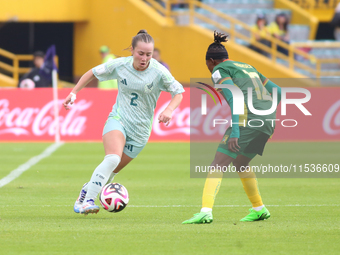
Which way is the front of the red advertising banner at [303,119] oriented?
toward the camera

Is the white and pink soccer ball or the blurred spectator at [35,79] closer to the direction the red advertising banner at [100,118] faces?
the white and pink soccer ball

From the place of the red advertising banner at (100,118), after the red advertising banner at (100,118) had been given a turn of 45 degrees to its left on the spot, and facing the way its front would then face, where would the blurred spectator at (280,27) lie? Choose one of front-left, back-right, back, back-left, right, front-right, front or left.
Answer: left

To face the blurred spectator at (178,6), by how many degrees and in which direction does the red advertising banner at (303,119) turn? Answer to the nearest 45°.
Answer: approximately 135° to its right

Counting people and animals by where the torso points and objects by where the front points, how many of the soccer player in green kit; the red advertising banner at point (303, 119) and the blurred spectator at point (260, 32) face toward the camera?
2

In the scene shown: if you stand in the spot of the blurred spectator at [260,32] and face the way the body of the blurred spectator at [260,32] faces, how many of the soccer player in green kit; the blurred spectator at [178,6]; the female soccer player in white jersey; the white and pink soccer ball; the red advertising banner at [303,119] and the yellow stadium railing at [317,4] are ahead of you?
4

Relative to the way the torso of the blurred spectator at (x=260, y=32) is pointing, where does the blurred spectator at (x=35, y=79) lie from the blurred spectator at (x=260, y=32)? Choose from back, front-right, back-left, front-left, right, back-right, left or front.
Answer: front-right

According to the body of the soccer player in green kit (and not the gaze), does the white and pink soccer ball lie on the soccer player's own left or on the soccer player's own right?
on the soccer player's own left

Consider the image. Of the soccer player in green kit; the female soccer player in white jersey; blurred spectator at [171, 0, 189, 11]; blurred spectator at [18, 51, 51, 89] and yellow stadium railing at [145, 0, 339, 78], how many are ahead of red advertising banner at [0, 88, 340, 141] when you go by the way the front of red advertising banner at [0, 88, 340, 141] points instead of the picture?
2

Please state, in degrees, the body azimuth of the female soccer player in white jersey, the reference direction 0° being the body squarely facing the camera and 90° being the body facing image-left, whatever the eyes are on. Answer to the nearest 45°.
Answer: approximately 0°

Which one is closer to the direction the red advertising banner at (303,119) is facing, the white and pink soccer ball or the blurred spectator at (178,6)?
the white and pink soccer ball

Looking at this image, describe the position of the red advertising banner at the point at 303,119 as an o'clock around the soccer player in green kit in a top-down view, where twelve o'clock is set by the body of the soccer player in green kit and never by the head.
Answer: The red advertising banner is roughly at 2 o'clock from the soccer player in green kit.

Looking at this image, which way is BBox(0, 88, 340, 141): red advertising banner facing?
toward the camera

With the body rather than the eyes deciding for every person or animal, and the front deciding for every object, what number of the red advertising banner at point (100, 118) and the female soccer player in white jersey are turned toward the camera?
2

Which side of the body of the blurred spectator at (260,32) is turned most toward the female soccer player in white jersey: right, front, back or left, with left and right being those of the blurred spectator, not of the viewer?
front

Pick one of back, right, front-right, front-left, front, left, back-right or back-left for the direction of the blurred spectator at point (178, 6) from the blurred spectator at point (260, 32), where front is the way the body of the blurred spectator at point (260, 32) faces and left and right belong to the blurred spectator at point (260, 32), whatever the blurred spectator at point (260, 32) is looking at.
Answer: back-right

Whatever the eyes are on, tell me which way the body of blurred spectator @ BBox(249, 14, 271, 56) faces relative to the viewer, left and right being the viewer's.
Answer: facing the viewer

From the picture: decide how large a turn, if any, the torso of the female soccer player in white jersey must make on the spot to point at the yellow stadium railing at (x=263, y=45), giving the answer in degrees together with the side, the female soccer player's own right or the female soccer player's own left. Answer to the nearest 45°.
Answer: approximately 180°
